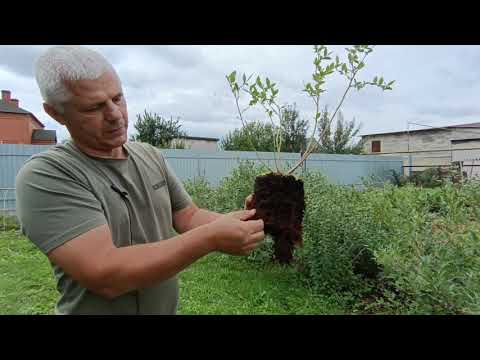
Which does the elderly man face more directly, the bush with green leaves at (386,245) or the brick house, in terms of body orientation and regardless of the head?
the bush with green leaves

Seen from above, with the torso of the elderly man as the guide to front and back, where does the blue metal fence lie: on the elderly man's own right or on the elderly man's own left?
on the elderly man's own left

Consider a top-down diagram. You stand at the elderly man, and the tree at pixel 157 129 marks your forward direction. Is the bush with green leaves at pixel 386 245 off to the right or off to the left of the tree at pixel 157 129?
right

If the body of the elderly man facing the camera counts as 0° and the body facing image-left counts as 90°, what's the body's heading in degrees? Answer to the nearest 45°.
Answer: approximately 315°

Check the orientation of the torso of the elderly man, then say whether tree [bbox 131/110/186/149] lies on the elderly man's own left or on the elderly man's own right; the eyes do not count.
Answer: on the elderly man's own left

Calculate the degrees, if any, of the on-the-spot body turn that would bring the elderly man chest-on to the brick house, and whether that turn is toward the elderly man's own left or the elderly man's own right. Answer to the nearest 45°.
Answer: approximately 135° to the elderly man's own left

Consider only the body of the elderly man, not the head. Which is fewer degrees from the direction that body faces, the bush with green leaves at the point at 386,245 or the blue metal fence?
the bush with green leaves

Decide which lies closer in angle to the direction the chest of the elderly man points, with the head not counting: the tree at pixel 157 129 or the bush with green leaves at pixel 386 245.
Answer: the bush with green leaves

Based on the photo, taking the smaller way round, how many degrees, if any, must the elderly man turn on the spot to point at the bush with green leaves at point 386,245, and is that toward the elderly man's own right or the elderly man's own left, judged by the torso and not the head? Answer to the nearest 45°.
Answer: approximately 90° to the elderly man's own left
